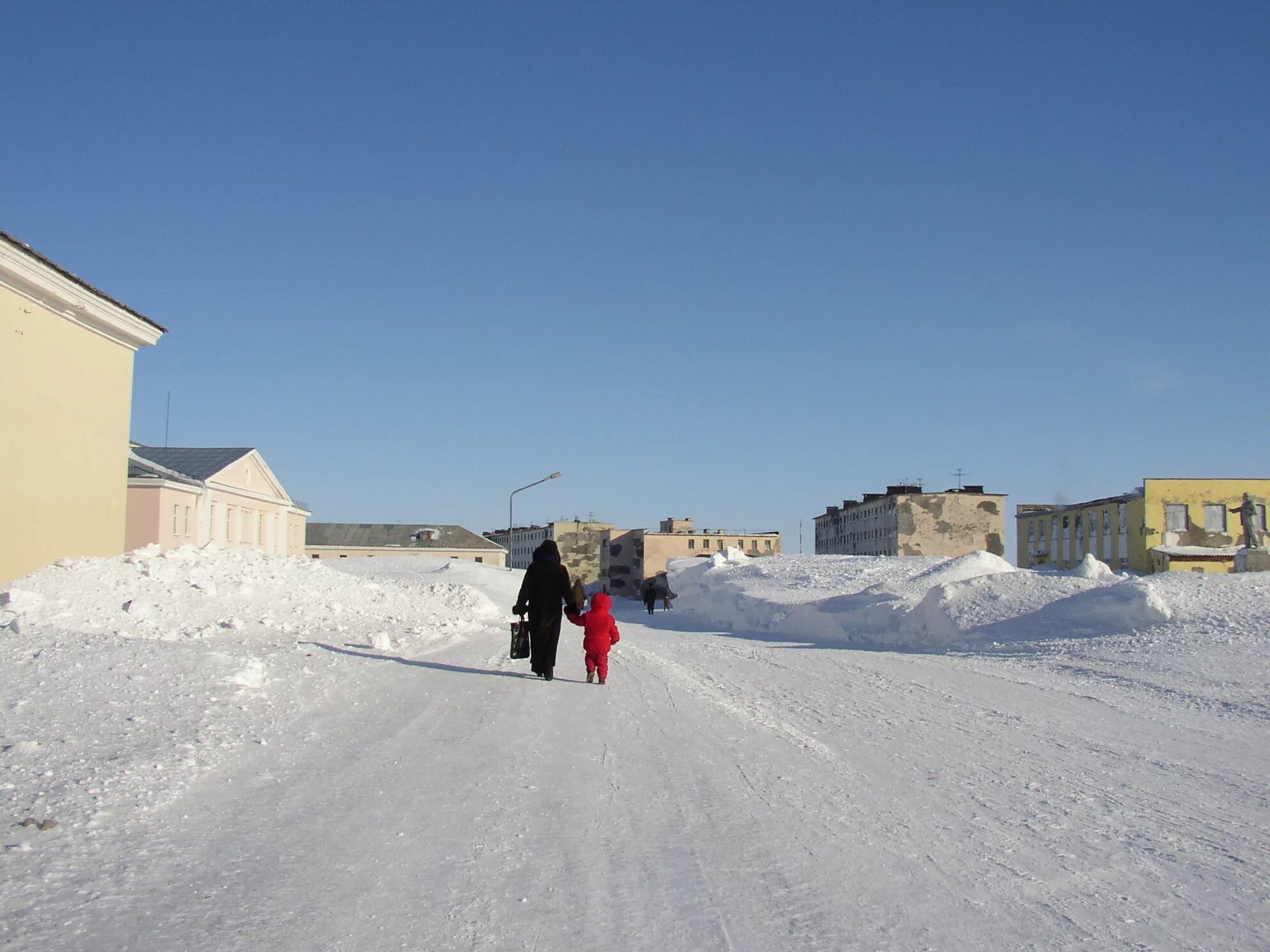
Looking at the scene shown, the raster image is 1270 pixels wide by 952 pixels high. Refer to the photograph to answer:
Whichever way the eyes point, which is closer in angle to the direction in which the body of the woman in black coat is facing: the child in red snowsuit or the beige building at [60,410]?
the beige building

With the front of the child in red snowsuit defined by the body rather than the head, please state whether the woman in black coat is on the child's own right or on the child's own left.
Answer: on the child's own left

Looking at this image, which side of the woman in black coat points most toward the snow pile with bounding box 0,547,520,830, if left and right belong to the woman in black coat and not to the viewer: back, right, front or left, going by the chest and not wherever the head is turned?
left

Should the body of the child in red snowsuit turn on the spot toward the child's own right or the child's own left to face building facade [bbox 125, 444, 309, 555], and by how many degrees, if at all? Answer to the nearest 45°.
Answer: approximately 45° to the child's own left

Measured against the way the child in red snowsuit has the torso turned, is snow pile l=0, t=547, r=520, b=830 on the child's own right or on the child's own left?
on the child's own left

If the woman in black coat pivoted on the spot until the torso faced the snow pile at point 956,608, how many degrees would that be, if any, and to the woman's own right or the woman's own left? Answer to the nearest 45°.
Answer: approximately 45° to the woman's own right

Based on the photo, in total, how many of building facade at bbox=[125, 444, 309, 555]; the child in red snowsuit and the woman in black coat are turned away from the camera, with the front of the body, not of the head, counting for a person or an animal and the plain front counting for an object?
2

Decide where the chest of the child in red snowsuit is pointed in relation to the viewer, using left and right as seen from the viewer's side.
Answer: facing away from the viewer

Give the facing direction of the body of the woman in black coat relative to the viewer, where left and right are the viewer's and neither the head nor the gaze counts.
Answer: facing away from the viewer

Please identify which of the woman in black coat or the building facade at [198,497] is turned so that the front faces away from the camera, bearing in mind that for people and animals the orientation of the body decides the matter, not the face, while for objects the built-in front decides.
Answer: the woman in black coat

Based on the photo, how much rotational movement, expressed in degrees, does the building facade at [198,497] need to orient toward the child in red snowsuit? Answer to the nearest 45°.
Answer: approximately 45° to its right

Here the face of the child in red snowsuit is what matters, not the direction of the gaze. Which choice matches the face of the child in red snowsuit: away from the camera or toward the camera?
away from the camera

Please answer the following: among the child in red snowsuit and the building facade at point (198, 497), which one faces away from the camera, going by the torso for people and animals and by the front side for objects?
the child in red snowsuit

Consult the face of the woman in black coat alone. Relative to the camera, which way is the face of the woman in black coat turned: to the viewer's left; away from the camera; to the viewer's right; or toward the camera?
away from the camera
